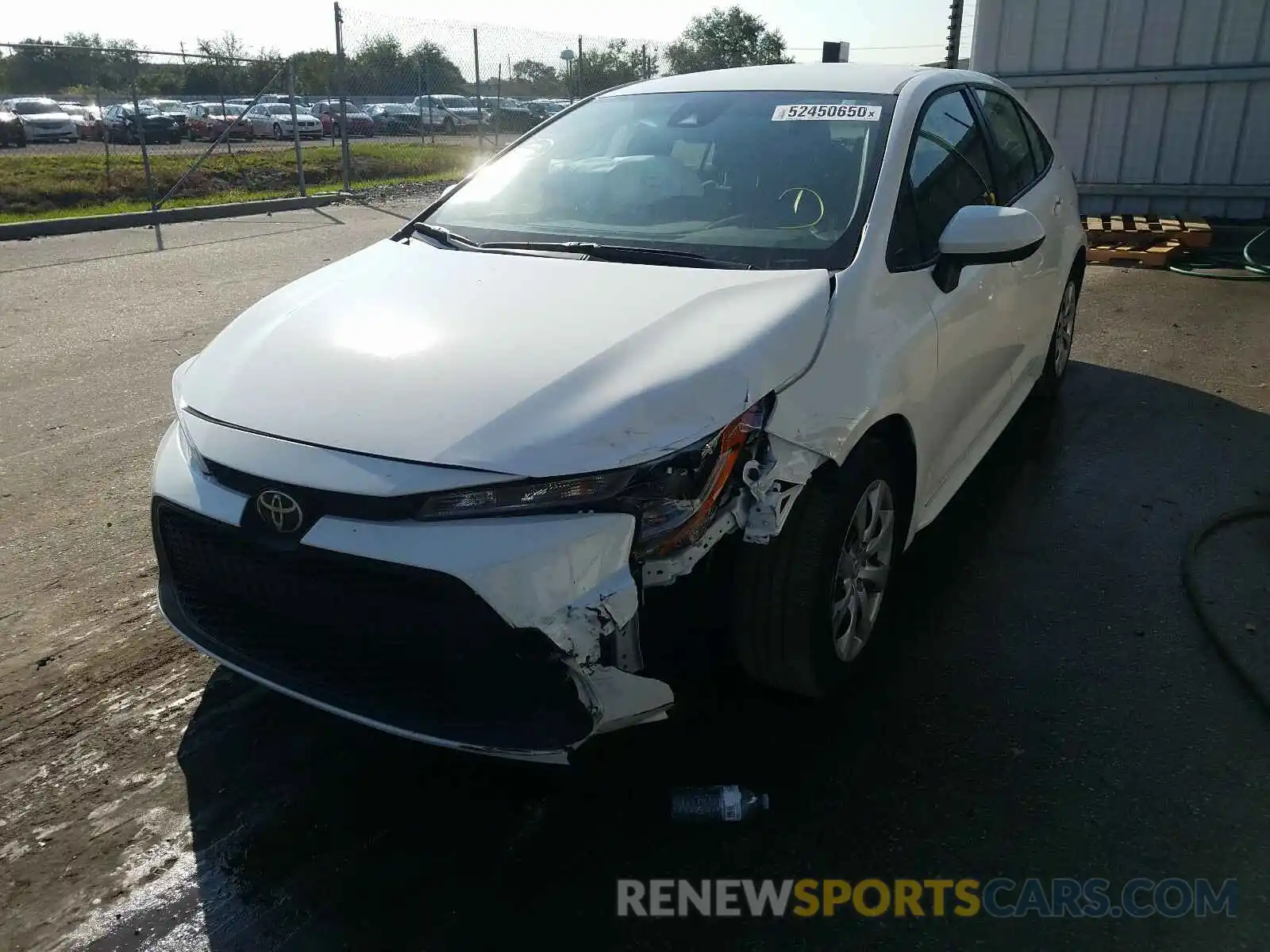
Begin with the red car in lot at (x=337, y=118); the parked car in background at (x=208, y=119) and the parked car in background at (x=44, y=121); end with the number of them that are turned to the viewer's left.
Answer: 0

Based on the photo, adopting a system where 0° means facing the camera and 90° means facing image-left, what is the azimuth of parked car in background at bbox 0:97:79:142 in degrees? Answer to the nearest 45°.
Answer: approximately 315°

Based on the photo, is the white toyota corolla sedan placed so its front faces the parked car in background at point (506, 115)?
no

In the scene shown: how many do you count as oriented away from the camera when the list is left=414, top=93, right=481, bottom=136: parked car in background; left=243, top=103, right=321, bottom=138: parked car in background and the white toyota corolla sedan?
0

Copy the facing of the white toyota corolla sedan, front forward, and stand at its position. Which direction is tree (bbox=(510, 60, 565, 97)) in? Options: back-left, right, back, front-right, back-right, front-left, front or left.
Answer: back-right

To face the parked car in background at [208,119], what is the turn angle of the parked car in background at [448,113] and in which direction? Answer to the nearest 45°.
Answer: approximately 135° to its right

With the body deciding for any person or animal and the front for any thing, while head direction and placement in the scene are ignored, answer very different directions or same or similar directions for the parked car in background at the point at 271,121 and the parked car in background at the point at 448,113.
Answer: same or similar directions

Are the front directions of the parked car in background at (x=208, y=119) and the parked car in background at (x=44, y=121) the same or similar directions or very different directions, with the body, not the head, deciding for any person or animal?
same or similar directions

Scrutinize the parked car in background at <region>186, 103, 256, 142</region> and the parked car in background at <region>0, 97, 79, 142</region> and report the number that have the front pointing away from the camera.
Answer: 0

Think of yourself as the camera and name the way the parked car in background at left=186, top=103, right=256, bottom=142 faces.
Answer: facing the viewer and to the right of the viewer
